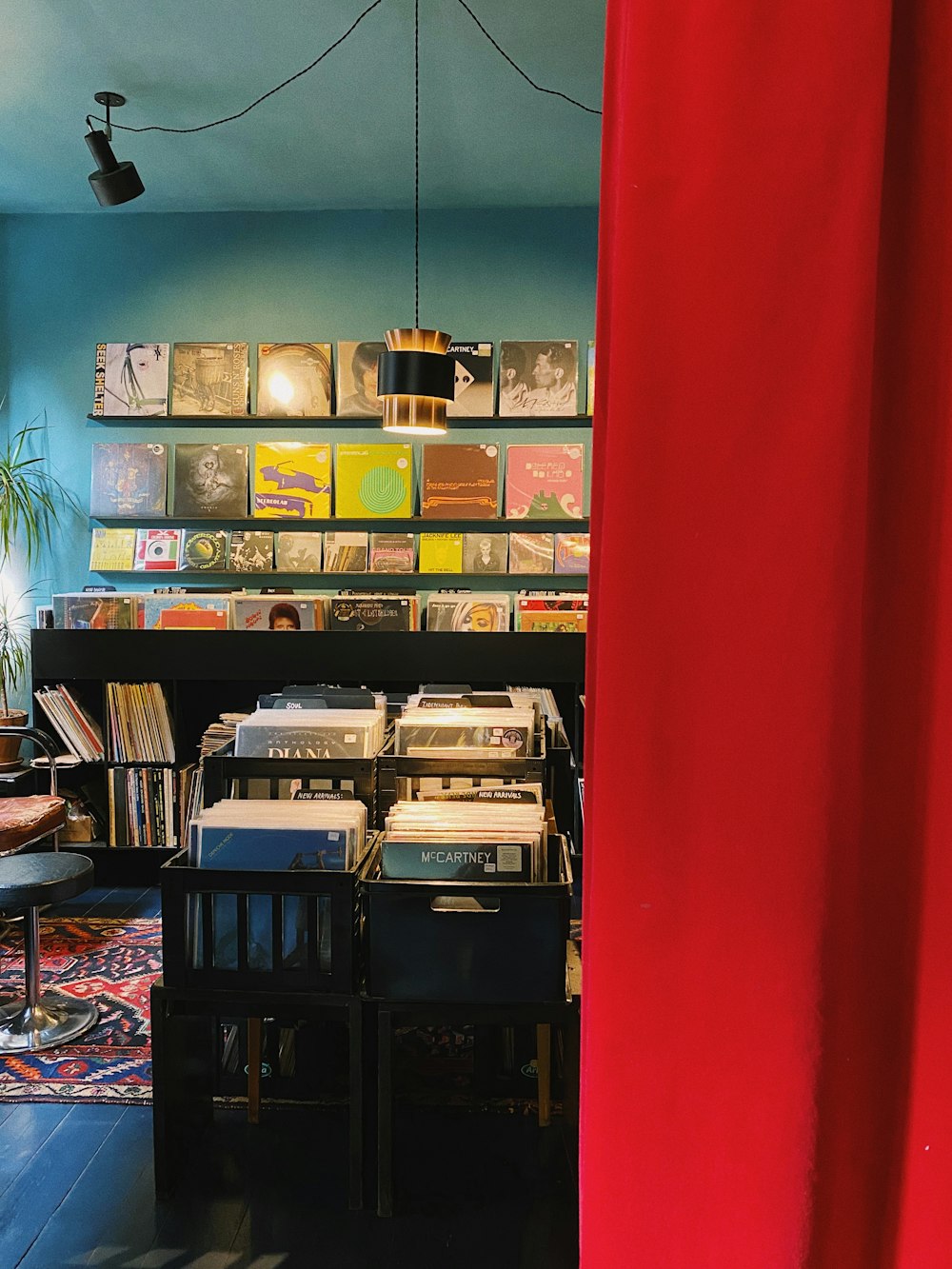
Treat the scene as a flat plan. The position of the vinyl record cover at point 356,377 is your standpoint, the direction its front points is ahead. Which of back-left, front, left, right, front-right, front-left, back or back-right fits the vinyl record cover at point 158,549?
right

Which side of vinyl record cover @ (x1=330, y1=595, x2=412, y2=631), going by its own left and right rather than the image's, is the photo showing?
front

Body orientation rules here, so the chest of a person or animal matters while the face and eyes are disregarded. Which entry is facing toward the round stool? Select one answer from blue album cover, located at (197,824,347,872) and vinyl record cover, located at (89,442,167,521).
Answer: the vinyl record cover

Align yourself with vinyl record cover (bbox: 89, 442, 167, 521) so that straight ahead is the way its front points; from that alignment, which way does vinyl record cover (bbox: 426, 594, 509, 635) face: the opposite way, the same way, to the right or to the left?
the same way

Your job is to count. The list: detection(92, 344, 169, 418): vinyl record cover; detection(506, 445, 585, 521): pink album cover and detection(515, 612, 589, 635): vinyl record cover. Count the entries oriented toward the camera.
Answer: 3

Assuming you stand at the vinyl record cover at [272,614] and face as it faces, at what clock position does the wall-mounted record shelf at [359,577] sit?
The wall-mounted record shelf is roughly at 7 o'clock from the vinyl record cover.

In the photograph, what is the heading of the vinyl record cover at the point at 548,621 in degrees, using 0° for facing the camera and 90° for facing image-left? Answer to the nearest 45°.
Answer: approximately 0°

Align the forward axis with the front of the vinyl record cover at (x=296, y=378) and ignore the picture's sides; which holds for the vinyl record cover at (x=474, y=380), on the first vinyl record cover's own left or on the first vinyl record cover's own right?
on the first vinyl record cover's own left

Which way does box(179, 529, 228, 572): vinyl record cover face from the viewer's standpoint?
toward the camera

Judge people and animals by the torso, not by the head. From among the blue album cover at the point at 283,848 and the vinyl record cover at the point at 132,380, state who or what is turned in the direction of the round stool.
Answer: the vinyl record cover

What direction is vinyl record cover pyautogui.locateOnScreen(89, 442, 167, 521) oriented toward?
toward the camera

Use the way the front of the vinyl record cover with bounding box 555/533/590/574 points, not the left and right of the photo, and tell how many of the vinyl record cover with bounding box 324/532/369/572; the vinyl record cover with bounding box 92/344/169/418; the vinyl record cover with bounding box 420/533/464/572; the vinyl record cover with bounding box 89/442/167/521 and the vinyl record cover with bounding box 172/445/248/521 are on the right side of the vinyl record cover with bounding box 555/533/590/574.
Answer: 5

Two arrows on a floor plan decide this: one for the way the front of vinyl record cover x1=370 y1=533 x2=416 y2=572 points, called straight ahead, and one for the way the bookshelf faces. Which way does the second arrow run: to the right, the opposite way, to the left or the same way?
the same way

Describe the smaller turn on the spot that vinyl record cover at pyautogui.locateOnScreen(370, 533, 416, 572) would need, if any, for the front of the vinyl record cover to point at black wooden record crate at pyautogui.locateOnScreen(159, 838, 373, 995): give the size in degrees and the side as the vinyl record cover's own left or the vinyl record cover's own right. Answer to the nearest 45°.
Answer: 0° — it already faces it
